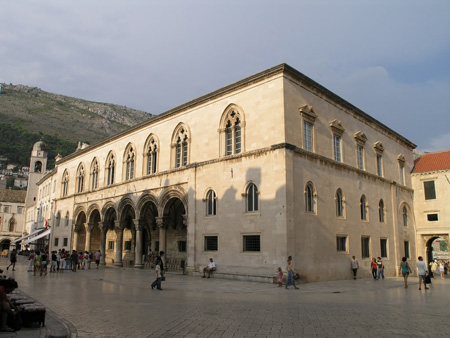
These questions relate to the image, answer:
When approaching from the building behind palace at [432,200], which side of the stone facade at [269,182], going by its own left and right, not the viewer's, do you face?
back

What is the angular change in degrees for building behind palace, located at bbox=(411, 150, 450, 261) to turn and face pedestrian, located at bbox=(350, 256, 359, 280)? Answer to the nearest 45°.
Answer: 0° — it already faces them

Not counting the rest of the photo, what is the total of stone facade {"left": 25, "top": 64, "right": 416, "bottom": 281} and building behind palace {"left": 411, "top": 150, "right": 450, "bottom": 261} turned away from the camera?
0

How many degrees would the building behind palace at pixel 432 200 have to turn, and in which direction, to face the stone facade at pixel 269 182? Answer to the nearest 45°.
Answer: approximately 45° to its right

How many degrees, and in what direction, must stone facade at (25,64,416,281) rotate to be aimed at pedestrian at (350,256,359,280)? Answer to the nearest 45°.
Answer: approximately 135° to its left

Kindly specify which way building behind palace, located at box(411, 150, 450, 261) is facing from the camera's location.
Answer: facing the viewer
